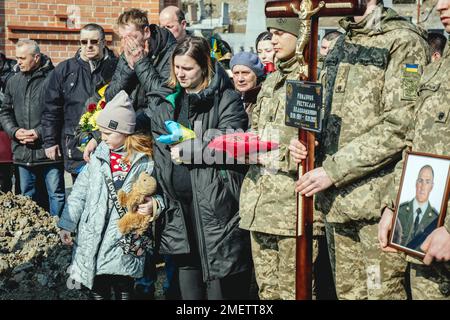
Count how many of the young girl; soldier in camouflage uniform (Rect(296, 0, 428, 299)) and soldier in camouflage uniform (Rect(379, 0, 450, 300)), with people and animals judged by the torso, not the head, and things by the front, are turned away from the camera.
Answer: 0

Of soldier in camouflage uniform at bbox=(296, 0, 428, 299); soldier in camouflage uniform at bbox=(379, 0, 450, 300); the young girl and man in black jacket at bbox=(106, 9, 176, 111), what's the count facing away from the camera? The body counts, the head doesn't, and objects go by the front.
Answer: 0

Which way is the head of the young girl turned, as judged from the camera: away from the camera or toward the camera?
toward the camera

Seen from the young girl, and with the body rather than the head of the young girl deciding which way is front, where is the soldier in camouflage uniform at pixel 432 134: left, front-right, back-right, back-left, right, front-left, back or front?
front-left

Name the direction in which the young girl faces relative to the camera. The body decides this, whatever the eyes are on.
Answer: toward the camera

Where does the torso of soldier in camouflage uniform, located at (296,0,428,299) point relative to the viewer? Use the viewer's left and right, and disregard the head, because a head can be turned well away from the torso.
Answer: facing the viewer and to the left of the viewer

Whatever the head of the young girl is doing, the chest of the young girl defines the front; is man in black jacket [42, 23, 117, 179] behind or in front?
behind

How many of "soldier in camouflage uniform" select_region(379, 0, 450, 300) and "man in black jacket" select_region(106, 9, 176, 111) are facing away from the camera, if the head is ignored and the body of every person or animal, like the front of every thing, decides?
0

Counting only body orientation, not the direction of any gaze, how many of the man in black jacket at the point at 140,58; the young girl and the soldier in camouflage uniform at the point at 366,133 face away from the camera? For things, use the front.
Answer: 0

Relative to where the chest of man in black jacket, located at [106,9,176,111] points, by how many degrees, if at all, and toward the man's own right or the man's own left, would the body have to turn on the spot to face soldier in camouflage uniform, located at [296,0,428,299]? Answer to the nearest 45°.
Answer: approximately 90° to the man's own left

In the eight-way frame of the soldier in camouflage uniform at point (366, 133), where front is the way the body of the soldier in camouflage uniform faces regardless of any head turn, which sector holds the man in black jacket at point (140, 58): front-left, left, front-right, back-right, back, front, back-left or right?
right
